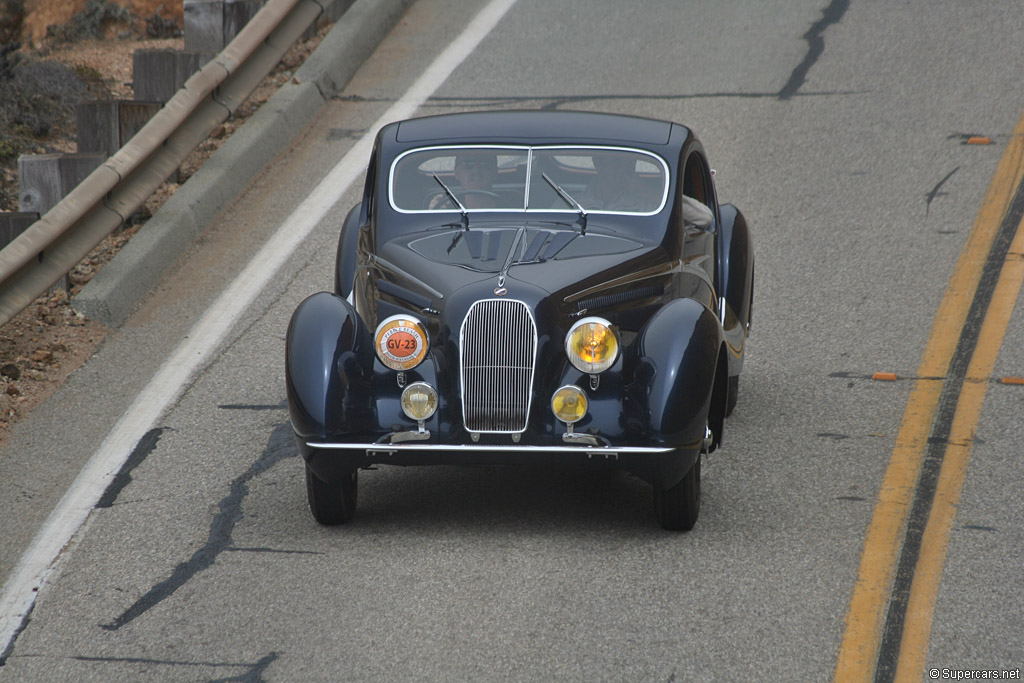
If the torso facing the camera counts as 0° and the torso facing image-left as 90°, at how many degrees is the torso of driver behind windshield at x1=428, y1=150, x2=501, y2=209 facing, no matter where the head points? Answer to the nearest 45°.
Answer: approximately 0°

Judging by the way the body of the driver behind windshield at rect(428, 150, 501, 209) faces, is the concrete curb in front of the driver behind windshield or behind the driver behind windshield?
behind

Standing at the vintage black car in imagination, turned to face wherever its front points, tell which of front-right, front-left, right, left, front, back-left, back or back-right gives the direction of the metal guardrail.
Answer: back-right

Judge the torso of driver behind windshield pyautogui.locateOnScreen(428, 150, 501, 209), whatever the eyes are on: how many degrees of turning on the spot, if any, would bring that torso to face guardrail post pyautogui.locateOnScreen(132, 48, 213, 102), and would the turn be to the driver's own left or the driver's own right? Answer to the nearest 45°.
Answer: approximately 135° to the driver's own right

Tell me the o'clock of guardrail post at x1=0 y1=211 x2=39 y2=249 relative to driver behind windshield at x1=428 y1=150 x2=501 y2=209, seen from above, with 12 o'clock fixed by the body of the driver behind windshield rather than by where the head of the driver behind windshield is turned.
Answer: The guardrail post is roughly at 4 o'clock from the driver behind windshield.

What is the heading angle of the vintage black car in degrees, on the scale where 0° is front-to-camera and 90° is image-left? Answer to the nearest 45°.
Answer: approximately 0°

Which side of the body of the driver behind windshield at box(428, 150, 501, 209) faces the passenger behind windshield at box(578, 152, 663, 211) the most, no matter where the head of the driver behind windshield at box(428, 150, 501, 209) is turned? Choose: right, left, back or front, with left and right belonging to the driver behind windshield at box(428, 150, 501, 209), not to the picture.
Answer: left

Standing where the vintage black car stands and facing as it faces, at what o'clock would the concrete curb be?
The concrete curb is roughly at 5 o'clock from the vintage black car.
